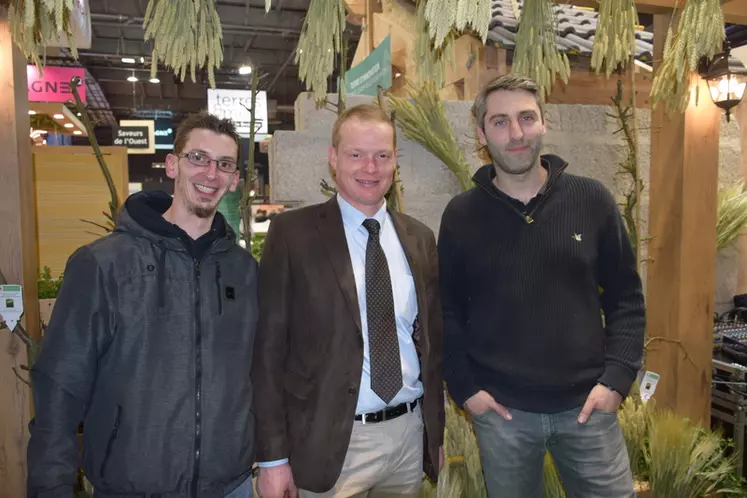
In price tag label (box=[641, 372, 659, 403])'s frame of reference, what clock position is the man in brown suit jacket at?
The man in brown suit jacket is roughly at 1 o'clock from the price tag label.

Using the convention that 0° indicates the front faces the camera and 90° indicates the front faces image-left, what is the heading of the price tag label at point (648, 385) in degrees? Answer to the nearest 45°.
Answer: approximately 0°

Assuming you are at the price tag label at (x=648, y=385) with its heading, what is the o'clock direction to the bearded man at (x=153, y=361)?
The bearded man is roughly at 1 o'clock from the price tag label.

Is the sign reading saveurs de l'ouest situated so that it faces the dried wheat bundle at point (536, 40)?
yes

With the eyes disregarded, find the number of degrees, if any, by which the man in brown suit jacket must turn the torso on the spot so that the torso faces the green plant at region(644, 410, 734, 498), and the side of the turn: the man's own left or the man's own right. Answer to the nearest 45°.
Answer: approximately 90° to the man's own left
